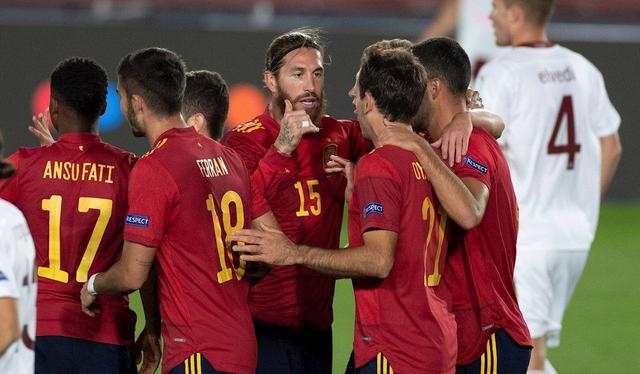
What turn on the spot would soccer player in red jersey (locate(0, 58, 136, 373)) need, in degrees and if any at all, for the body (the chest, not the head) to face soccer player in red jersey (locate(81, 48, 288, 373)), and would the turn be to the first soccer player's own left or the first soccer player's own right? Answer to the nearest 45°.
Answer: approximately 135° to the first soccer player's own right

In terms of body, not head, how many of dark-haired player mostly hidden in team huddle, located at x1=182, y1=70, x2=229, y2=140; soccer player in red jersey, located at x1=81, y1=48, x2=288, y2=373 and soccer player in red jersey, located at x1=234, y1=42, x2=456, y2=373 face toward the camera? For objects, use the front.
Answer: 0

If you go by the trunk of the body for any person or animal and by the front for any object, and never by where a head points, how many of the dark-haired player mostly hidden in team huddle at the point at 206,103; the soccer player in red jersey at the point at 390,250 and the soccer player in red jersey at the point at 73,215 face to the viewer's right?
0

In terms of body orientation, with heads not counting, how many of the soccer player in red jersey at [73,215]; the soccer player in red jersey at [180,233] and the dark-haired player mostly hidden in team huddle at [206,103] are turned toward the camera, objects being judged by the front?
0

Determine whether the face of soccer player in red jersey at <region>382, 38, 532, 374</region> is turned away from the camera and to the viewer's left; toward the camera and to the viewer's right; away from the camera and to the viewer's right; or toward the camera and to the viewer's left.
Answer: away from the camera and to the viewer's left

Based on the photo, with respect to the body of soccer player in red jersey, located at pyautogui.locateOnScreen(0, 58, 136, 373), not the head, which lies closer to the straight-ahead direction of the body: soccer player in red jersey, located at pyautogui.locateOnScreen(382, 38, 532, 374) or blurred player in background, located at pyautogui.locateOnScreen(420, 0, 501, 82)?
the blurred player in background

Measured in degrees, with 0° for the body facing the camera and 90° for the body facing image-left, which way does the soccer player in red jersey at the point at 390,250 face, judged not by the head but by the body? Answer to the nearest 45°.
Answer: approximately 135°

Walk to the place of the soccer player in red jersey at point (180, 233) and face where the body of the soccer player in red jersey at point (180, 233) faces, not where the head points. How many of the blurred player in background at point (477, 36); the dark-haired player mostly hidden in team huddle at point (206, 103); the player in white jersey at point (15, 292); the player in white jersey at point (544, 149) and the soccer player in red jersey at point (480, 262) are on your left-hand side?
1

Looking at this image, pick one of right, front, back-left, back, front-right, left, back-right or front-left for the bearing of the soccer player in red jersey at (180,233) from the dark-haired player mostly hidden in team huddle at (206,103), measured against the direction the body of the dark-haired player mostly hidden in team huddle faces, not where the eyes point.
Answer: back-left

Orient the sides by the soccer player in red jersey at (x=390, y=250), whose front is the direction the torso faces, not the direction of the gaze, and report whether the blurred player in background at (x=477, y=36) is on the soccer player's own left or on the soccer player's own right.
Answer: on the soccer player's own right

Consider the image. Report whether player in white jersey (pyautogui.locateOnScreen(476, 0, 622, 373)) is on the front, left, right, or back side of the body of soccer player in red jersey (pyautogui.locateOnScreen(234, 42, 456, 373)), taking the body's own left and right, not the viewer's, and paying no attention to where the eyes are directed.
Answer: right

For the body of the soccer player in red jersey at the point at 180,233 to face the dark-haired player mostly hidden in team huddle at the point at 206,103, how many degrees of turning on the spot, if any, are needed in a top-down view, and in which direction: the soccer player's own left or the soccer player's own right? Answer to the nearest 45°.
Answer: approximately 45° to the soccer player's own right

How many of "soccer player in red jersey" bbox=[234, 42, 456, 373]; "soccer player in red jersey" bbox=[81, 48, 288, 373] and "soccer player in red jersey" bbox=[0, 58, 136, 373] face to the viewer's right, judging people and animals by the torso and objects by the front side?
0

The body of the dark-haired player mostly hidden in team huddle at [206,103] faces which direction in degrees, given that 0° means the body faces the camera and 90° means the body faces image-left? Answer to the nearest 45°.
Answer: approximately 135°

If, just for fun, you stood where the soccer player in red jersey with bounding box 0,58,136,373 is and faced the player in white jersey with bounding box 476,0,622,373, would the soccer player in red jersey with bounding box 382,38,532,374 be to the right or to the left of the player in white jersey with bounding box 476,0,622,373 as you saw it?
right

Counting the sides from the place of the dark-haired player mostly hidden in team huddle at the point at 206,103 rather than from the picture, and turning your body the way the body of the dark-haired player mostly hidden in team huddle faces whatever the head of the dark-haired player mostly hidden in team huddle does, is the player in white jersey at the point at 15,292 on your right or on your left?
on your left

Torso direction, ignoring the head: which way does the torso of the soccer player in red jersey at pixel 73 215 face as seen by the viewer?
away from the camera

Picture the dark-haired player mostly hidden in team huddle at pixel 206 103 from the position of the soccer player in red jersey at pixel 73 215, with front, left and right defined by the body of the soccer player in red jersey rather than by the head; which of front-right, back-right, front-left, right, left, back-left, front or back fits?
front-right
